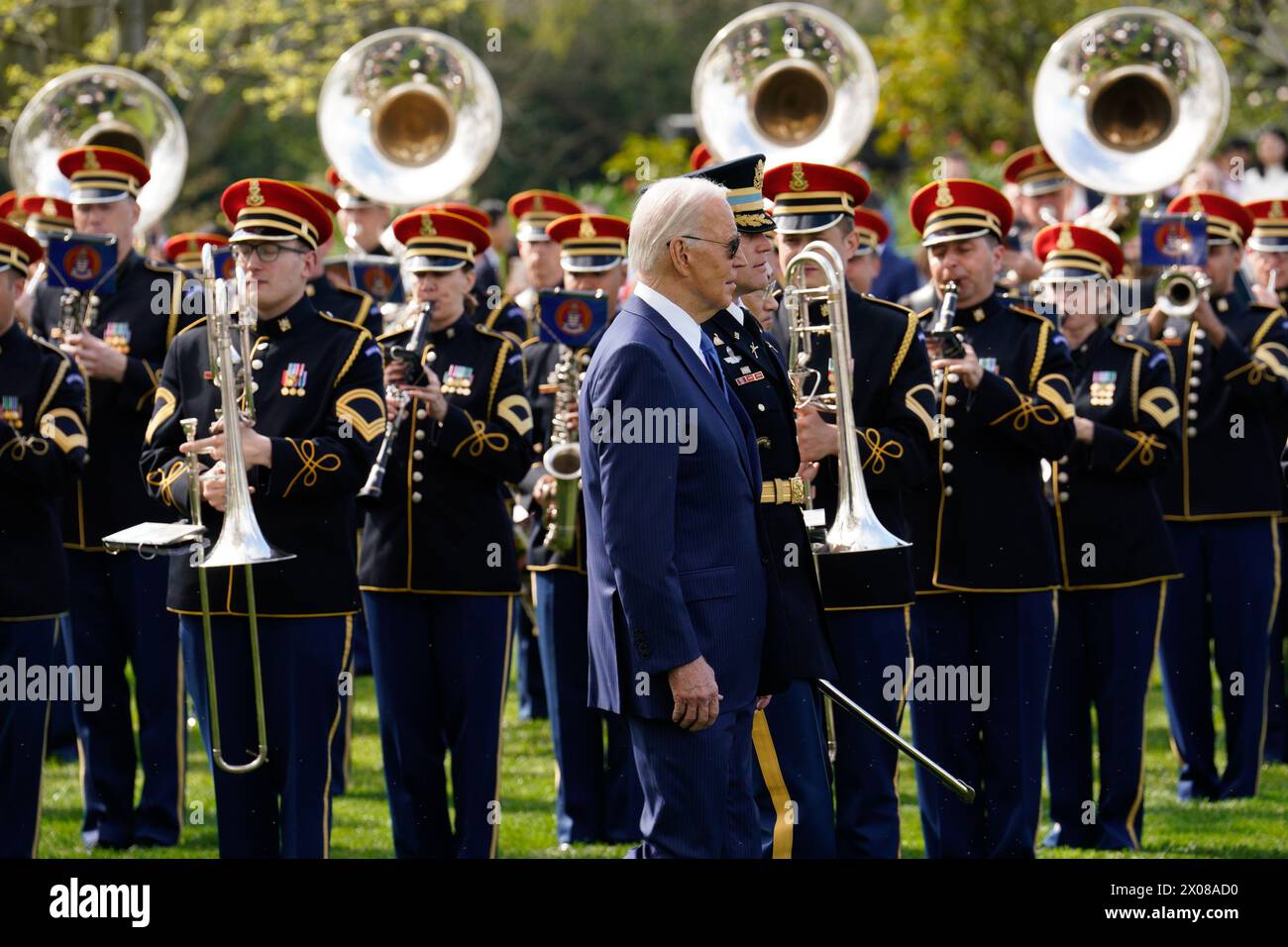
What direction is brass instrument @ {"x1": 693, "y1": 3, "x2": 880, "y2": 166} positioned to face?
toward the camera

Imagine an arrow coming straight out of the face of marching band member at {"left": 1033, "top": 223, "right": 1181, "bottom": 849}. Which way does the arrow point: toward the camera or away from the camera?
toward the camera

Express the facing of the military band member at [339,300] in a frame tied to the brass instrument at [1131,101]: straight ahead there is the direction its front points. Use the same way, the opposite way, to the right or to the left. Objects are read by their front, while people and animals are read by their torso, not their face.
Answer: the same way

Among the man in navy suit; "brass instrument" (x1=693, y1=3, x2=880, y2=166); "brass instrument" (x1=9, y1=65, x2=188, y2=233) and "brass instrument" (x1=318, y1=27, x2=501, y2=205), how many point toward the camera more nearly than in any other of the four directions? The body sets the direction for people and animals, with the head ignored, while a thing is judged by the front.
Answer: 3

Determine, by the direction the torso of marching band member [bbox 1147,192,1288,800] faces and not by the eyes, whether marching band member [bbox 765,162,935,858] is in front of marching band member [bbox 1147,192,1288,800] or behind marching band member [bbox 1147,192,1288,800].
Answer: in front

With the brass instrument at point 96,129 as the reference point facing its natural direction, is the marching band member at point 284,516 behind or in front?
in front

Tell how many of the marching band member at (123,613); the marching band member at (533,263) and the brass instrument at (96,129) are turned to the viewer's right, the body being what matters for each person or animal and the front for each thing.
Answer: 0

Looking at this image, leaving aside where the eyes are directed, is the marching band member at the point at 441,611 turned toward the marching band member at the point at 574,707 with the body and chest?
no

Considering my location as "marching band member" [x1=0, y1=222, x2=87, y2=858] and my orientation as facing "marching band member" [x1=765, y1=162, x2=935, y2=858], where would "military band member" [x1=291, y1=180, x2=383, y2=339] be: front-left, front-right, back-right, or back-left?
front-left

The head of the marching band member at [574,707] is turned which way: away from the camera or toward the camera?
toward the camera

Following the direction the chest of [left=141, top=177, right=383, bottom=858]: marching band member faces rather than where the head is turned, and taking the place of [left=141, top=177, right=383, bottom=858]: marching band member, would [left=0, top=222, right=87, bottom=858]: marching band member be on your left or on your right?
on your right

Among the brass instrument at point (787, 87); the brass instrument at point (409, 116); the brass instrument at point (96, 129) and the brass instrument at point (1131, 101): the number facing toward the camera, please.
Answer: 4

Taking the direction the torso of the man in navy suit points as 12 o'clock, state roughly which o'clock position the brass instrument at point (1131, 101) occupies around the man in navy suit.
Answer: The brass instrument is roughly at 10 o'clock from the man in navy suit.

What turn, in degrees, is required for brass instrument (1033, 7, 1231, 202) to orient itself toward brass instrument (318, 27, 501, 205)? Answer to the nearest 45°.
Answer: approximately 90° to its right

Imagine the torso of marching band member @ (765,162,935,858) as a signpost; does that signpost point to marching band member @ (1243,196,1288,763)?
no
